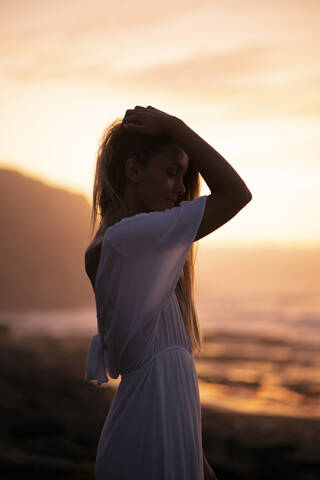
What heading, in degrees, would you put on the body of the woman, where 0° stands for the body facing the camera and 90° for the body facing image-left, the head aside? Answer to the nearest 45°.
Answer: approximately 270°
